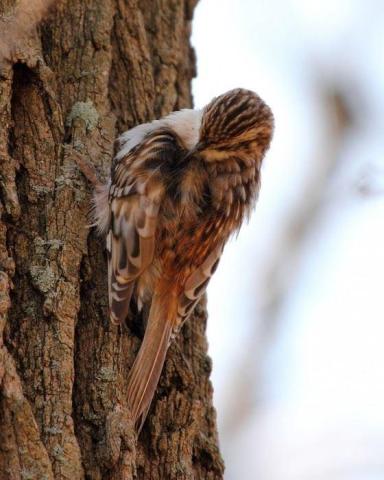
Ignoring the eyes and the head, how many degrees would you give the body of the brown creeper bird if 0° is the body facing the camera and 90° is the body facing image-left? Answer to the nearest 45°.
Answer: approximately 180°
